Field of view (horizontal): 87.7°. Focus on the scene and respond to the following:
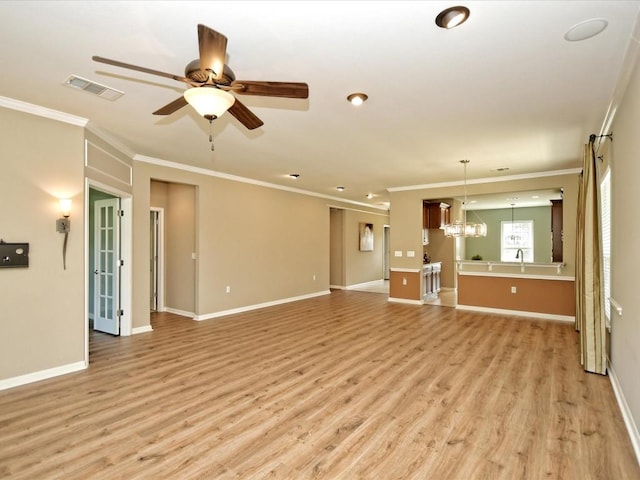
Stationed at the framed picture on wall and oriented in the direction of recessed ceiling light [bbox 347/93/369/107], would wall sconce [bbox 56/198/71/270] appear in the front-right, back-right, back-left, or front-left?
front-right

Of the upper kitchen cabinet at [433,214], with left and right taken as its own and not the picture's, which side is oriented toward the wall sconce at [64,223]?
right

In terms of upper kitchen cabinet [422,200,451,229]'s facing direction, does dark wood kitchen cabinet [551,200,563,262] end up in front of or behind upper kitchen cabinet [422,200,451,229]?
in front

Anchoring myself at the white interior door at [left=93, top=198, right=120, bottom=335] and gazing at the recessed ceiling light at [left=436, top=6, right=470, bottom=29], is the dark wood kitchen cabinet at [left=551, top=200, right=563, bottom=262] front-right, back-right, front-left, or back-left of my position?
front-left

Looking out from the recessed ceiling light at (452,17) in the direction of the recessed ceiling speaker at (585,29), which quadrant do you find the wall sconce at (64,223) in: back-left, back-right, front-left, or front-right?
back-left

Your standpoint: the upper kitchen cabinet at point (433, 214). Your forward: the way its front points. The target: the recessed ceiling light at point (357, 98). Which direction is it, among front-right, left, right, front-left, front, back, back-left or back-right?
front-right

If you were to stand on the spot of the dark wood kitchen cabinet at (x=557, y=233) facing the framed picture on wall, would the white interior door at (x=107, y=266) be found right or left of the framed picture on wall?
left

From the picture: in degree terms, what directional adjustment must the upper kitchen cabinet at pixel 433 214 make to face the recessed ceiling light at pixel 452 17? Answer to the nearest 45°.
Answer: approximately 45° to its right

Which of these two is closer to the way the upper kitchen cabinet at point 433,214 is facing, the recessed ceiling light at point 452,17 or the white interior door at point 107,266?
the recessed ceiling light

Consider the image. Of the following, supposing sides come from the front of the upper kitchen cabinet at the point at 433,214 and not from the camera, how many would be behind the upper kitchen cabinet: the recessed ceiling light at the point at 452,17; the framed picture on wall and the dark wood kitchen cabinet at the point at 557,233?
1

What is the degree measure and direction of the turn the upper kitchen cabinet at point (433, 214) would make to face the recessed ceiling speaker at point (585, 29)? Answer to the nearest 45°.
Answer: approximately 45° to its right

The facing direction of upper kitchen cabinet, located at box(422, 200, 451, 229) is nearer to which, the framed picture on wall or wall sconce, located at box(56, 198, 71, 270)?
the wall sconce

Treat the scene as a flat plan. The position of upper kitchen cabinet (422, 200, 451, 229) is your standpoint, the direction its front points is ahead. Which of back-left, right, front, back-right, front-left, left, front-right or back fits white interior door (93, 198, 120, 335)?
right

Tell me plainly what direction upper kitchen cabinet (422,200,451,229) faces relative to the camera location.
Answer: facing the viewer and to the right of the viewer

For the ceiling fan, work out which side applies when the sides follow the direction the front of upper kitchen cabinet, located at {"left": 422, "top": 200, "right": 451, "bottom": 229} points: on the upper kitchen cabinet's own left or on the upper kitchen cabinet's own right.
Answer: on the upper kitchen cabinet's own right
